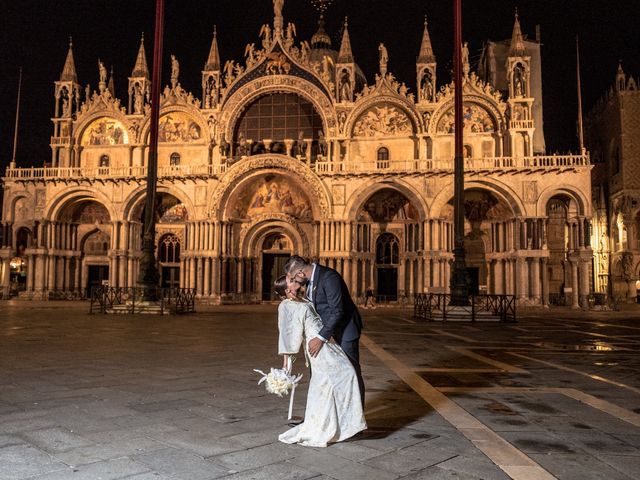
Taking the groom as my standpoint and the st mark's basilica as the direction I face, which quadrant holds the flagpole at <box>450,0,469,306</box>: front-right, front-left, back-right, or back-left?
front-right

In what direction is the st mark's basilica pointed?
toward the camera

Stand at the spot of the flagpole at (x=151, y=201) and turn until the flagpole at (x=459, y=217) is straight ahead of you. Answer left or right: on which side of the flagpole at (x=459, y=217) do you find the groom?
right

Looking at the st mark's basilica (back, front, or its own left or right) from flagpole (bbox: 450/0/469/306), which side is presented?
front

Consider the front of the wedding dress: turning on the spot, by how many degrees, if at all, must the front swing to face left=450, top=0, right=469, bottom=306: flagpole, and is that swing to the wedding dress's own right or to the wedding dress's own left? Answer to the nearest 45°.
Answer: approximately 90° to the wedding dress's own left

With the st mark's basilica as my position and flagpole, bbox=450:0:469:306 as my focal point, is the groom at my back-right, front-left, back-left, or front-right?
front-right

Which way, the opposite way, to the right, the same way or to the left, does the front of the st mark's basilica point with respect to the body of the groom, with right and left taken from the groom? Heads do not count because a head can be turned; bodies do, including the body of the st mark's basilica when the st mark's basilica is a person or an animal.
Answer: to the left

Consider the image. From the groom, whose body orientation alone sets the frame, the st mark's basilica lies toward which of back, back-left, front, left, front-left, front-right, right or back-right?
right

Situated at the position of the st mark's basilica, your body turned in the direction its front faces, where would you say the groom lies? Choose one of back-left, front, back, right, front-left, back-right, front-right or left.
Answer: front

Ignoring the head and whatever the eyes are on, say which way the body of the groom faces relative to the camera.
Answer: to the viewer's left

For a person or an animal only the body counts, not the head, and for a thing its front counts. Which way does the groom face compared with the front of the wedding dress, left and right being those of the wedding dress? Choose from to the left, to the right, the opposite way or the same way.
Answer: the opposite way

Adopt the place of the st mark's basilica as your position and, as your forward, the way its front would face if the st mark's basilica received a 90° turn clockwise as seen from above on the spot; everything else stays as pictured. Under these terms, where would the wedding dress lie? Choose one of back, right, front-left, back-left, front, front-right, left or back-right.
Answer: left

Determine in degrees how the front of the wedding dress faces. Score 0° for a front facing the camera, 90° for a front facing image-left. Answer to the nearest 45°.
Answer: approximately 270°
